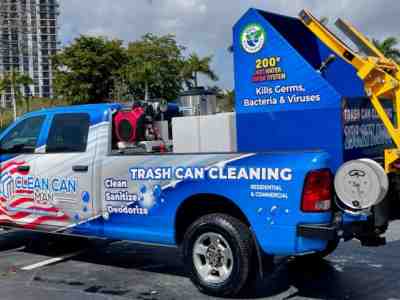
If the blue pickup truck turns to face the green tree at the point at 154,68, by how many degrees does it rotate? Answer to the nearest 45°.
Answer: approximately 45° to its right

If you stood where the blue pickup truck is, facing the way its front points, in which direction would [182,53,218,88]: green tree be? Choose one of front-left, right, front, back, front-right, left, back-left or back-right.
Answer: front-right

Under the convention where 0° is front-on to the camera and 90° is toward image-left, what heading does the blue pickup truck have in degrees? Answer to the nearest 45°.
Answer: approximately 135°

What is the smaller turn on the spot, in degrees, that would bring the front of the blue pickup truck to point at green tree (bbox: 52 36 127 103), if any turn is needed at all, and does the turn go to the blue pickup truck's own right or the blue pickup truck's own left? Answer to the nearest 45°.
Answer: approximately 45° to the blue pickup truck's own right
